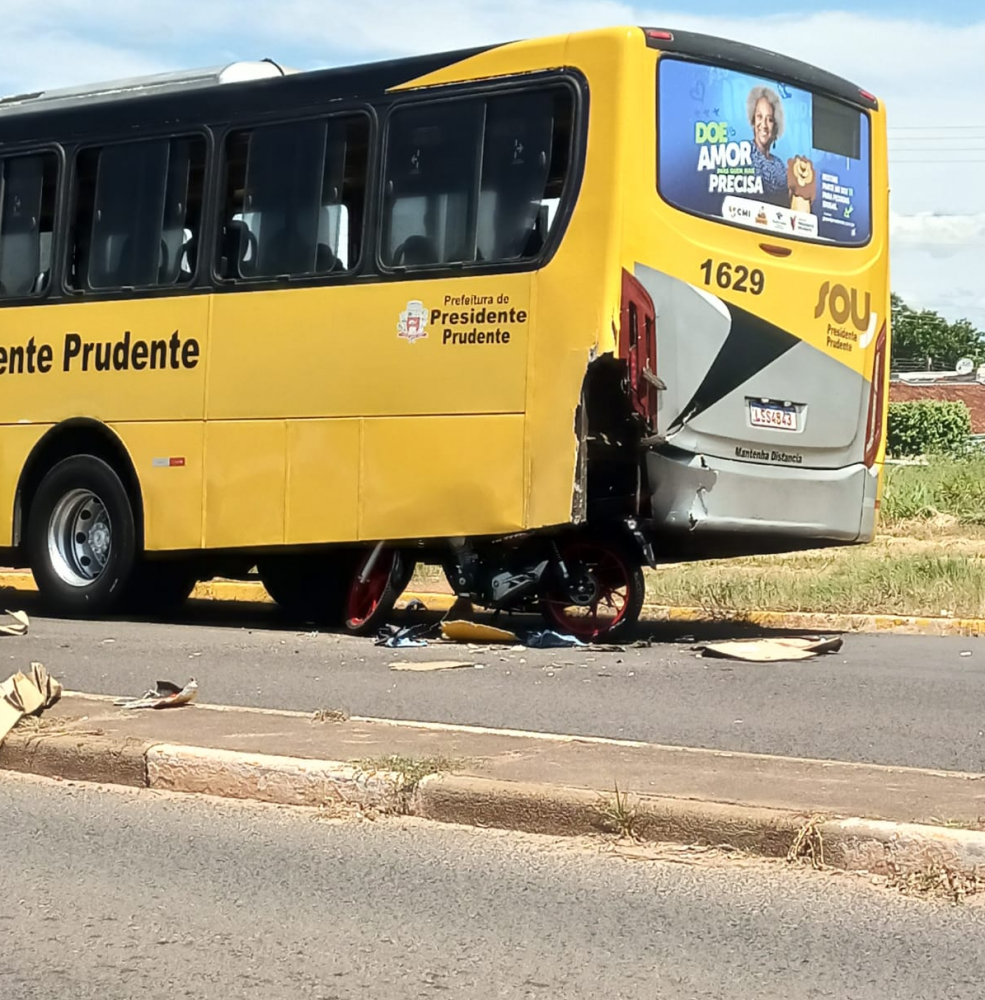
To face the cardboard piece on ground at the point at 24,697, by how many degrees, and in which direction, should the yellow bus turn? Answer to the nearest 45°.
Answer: approximately 90° to its left

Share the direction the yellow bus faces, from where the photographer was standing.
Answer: facing away from the viewer and to the left of the viewer

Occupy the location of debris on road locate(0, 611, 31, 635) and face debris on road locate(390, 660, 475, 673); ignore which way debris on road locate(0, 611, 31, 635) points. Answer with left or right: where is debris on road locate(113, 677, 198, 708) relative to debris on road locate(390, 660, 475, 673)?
right

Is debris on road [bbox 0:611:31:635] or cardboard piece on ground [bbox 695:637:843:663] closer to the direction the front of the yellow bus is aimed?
the debris on road

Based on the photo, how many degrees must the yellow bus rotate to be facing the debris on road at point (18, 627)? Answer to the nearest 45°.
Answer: approximately 45° to its left
